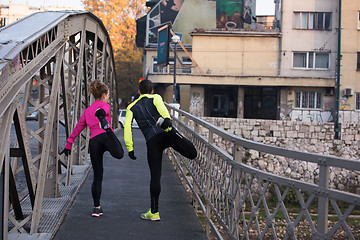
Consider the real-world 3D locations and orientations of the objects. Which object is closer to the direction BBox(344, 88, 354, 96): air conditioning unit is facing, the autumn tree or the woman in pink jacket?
the woman in pink jacket

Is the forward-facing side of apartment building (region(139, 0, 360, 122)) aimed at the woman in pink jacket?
yes

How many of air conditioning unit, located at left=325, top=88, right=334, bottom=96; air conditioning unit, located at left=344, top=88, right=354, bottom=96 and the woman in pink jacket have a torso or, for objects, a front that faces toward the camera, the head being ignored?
2

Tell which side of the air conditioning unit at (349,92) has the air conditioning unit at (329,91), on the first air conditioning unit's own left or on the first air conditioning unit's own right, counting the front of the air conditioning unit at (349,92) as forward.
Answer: on the first air conditioning unit's own right

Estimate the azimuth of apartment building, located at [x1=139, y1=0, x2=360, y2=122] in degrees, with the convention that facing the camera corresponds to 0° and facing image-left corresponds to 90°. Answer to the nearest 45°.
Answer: approximately 0°

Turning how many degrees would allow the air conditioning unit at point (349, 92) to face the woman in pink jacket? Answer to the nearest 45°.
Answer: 0° — it already faces them

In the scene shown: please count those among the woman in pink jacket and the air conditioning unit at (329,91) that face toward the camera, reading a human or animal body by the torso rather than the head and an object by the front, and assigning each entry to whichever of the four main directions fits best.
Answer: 1

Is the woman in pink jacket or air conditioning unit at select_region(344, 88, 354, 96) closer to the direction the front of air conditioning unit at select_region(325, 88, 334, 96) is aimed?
the woman in pink jacket
